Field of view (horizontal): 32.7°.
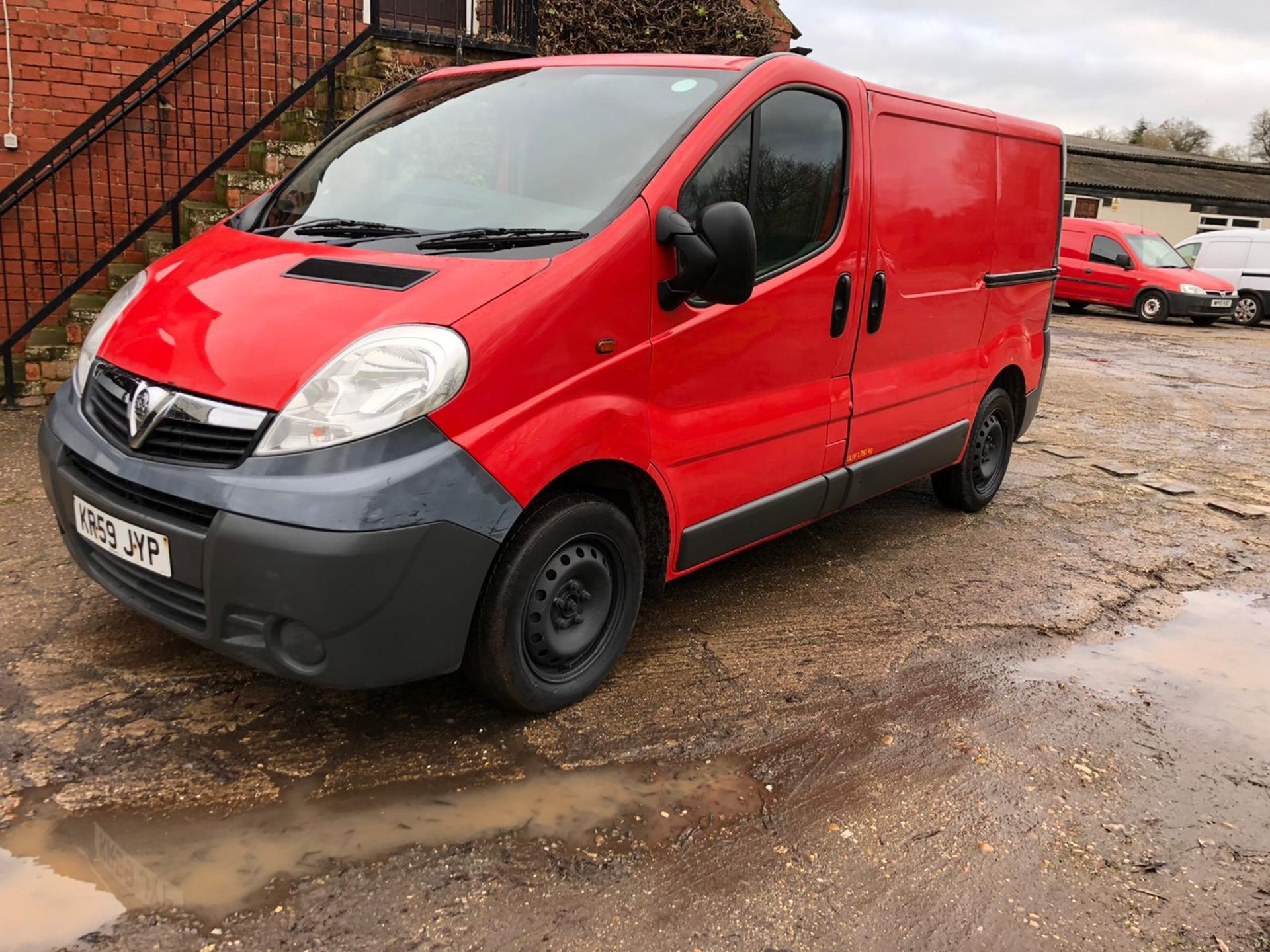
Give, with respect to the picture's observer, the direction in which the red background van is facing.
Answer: facing the viewer and to the right of the viewer

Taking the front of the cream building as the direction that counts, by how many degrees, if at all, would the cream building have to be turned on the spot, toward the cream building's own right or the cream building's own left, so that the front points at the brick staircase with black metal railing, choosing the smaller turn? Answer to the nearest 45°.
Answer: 0° — it already faces it

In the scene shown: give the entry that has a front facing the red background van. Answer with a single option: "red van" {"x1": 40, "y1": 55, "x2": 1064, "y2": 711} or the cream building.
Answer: the cream building

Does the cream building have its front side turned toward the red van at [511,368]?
yes

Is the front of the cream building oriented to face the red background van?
yes

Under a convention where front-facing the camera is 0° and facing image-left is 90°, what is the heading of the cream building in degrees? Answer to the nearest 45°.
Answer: approximately 0°

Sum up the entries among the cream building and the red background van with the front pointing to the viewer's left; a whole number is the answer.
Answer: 0

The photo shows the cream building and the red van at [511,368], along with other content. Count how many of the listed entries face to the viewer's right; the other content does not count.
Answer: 0
